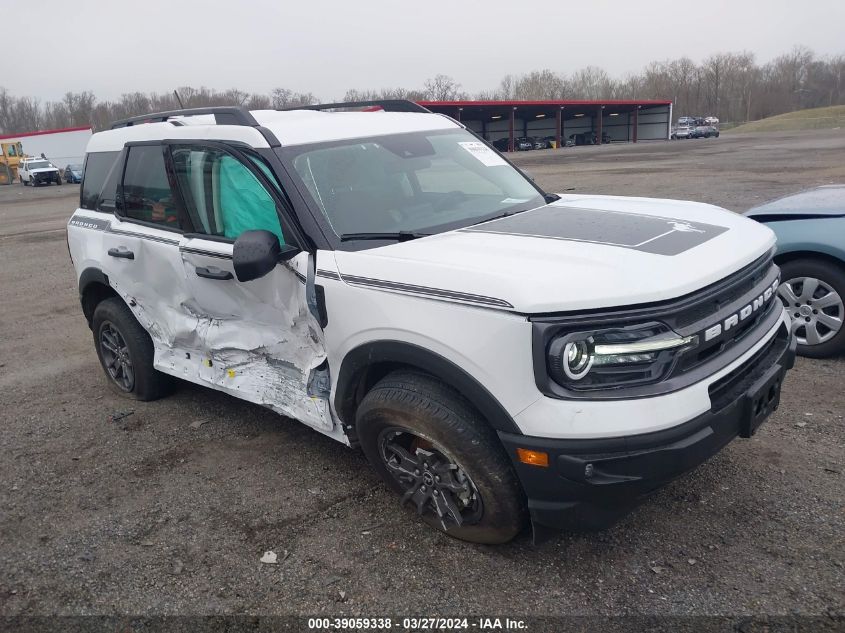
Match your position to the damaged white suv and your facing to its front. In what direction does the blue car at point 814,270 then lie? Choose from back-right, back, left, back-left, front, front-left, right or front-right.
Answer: left

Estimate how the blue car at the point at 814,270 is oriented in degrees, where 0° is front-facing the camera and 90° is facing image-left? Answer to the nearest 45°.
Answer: approximately 90°

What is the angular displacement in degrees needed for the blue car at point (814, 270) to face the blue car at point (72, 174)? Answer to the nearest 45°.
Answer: approximately 45° to its right

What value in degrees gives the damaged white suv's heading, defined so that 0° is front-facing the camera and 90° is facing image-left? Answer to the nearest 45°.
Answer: approximately 315°

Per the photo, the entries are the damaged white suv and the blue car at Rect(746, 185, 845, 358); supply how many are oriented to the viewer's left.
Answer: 1

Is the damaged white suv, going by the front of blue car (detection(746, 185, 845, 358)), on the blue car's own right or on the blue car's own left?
on the blue car's own left

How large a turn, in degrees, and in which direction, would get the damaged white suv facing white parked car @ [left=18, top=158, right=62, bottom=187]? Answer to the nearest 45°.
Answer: approximately 180°

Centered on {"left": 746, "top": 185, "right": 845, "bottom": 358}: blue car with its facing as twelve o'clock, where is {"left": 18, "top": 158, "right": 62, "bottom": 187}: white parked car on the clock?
The white parked car is roughly at 1 o'clock from the blue car.
